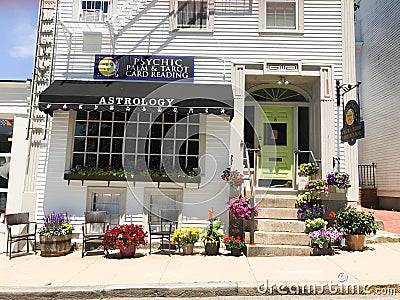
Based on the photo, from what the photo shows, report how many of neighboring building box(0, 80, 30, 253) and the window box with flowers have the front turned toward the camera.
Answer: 2

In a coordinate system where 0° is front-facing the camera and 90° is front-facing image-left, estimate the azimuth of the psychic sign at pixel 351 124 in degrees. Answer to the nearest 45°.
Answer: approximately 45°

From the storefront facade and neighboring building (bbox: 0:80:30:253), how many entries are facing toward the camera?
2

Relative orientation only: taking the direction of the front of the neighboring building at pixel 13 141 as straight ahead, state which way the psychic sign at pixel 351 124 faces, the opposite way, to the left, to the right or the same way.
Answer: to the right

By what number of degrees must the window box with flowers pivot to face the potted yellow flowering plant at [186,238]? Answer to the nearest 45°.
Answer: approximately 45° to its left

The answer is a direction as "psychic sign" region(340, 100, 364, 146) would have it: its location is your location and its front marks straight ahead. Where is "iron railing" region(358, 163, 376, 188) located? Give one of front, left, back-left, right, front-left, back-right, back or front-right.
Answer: back-right

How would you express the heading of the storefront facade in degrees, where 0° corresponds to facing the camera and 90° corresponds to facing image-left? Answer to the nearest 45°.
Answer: approximately 0°

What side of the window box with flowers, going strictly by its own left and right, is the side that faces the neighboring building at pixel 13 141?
right

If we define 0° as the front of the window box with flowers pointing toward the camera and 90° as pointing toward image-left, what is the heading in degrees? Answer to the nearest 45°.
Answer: approximately 0°

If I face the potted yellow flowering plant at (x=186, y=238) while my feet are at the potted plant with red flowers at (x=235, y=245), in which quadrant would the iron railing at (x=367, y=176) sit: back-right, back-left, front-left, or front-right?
back-right
